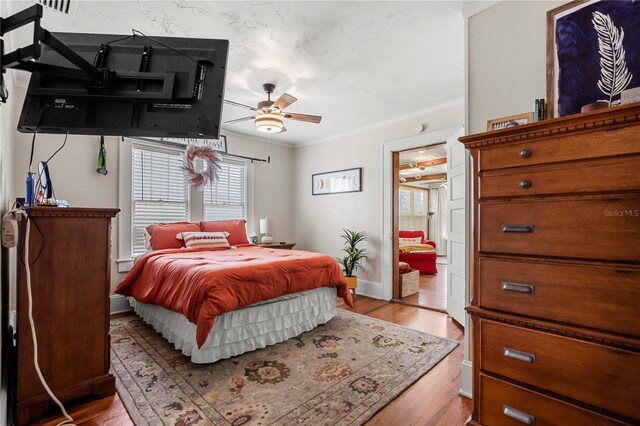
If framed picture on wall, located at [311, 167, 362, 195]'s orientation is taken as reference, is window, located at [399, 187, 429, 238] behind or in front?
behind

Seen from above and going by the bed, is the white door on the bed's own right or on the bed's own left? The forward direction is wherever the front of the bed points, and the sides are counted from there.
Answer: on the bed's own left

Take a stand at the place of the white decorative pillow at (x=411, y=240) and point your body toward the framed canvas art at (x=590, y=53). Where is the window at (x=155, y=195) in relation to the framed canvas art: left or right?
right

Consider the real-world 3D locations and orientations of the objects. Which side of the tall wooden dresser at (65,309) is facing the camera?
right

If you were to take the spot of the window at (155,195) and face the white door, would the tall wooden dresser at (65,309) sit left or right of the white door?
right

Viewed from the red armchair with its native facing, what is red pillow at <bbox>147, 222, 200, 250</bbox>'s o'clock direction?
The red pillow is roughly at 3 o'clock from the red armchair.

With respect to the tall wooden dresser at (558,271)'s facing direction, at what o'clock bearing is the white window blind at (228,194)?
The white window blind is roughly at 2 o'clock from the tall wooden dresser.

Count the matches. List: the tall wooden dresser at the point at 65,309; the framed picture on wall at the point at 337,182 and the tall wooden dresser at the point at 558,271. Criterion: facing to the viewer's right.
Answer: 1

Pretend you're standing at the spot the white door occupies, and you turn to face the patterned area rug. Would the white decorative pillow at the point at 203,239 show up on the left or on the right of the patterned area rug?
right
